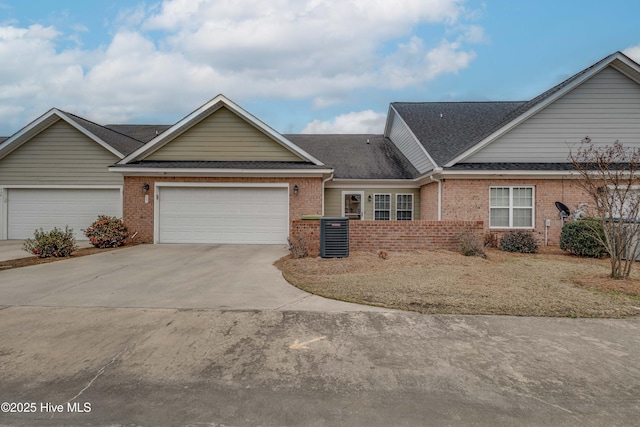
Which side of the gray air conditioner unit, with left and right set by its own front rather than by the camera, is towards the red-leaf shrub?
right

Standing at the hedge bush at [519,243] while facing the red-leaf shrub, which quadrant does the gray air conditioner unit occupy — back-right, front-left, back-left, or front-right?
front-left

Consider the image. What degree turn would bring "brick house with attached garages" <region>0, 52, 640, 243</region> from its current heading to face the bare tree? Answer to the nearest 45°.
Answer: approximately 90° to its left

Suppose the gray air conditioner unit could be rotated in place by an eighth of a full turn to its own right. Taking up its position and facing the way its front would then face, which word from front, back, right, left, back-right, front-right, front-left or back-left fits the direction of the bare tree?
back-left

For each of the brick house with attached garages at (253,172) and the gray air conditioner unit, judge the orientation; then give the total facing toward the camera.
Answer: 2

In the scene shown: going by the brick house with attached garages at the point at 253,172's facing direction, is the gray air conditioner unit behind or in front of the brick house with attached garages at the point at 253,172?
in front

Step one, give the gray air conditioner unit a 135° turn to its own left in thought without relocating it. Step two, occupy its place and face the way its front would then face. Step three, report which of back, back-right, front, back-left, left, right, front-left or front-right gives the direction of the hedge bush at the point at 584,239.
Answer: front-right

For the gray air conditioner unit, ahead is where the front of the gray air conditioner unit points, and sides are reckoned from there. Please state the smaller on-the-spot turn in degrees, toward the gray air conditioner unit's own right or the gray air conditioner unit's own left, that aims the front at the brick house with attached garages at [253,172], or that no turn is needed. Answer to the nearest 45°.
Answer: approximately 135° to the gray air conditioner unit's own right

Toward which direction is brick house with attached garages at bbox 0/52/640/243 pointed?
toward the camera

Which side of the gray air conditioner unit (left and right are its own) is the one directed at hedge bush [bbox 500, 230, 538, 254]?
left

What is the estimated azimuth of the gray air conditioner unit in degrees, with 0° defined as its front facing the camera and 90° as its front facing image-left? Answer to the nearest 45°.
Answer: approximately 0°

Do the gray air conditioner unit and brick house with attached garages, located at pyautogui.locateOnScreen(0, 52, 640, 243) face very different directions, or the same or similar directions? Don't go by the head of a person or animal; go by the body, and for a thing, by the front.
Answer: same or similar directions
